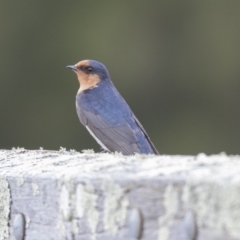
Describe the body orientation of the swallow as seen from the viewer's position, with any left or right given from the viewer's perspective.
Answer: facing away from the viewer and to the left of the viewer
